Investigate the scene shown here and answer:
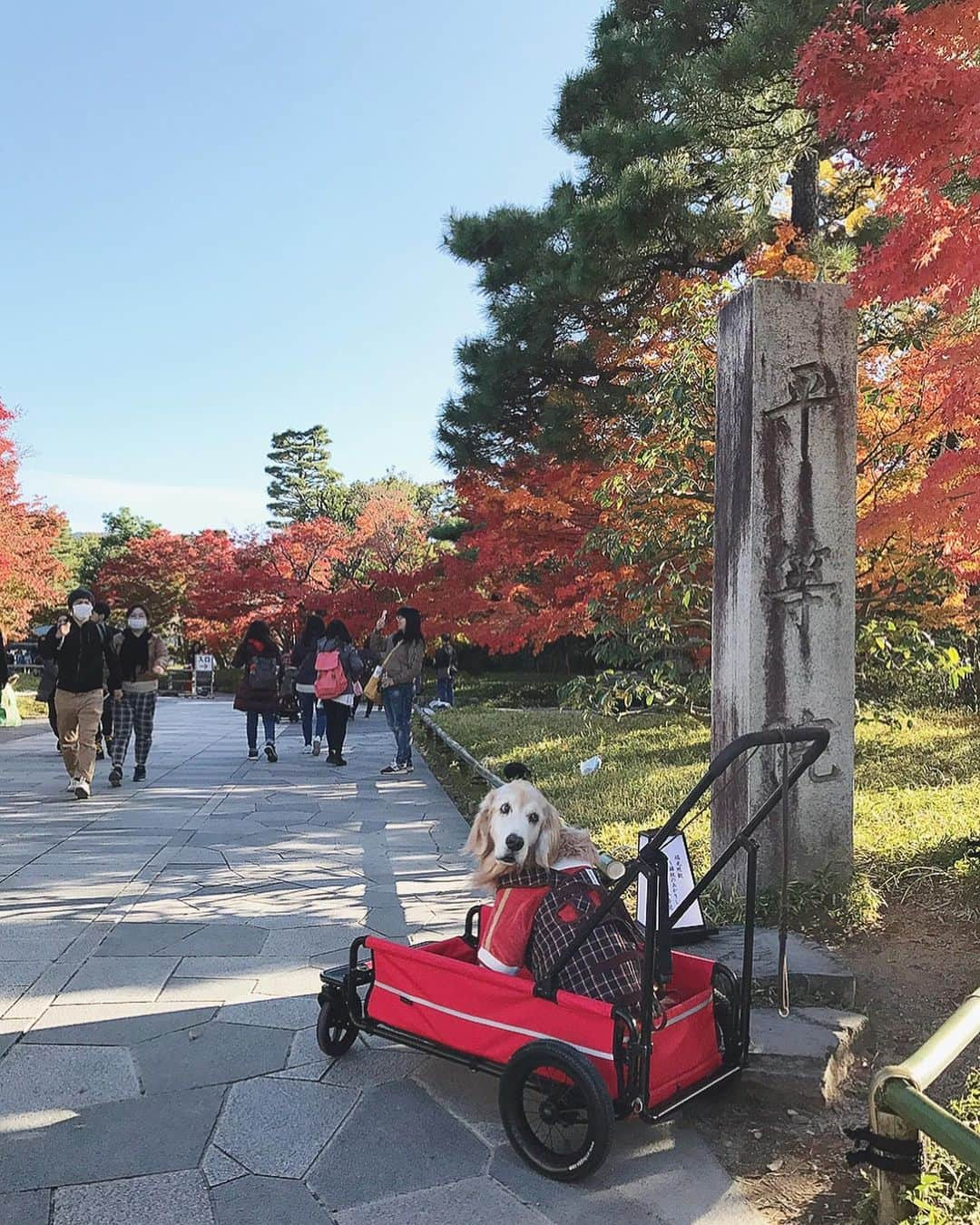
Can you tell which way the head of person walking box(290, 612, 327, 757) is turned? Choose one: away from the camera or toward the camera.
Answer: away from the camera

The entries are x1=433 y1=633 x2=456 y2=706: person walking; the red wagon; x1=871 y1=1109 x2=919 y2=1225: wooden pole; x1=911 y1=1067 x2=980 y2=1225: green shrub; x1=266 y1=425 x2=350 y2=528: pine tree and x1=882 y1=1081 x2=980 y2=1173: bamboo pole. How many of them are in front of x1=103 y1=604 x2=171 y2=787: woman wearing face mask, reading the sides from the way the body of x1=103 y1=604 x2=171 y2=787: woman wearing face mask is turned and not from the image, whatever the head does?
4

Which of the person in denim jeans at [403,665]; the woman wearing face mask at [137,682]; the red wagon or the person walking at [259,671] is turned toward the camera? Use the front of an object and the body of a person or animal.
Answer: the woman wearing face mask

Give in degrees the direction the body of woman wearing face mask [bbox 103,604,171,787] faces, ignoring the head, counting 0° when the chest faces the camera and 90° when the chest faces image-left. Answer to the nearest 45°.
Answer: approximately 0°

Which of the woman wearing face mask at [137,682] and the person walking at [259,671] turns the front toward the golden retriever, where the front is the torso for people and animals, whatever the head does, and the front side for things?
the woman wearing face mask

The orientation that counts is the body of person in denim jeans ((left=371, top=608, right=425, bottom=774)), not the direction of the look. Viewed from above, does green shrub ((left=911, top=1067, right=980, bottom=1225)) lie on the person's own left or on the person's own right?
on the person's own left

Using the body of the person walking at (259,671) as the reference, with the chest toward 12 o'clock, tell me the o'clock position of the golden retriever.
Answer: The golden retriever is roughly at 6 o'clock from the person walking.

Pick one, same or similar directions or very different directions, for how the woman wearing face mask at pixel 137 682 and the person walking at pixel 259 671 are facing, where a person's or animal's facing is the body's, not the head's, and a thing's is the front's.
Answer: very different directions

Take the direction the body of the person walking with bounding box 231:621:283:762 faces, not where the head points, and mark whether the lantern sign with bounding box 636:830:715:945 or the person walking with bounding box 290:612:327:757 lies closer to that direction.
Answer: the person walking

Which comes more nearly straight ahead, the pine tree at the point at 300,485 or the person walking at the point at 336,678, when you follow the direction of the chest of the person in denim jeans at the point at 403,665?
the person walking

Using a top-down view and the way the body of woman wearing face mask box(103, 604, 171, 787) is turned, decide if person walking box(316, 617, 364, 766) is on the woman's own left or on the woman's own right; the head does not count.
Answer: on the woman's own left
